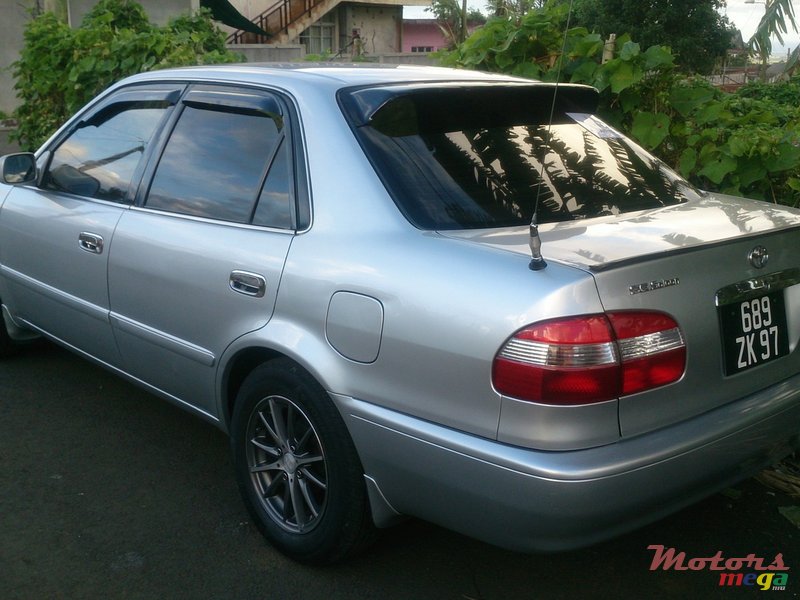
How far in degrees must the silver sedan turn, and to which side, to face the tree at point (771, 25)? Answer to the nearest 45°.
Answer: approximately 90° to its right

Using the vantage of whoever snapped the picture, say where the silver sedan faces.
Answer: facing away from the viewer and to the left of the viewer

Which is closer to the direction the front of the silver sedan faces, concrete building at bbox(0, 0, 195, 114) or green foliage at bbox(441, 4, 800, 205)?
the concrete building

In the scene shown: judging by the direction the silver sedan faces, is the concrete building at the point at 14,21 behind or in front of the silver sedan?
in front

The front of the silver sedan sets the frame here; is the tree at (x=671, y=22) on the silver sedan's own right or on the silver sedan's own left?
on the silver sedan's own right

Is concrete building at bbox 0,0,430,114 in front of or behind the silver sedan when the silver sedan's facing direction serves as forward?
in front

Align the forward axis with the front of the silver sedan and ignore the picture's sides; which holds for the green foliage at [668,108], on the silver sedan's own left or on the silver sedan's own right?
on the silver sedan's own right
